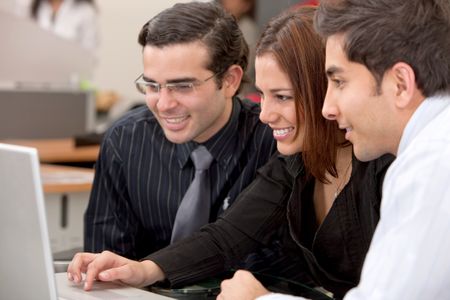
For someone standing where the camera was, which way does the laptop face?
facing away from the viewer and to the right of the viewer

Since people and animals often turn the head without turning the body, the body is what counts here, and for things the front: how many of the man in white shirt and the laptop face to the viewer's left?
1

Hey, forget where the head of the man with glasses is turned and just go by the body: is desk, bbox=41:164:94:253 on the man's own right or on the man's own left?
on the man's own right

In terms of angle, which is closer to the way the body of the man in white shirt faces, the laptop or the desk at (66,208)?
the laptop

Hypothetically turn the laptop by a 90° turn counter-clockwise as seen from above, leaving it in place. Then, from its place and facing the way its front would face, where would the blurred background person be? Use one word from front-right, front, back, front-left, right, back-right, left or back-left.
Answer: front-right

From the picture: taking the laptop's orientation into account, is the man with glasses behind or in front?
in front

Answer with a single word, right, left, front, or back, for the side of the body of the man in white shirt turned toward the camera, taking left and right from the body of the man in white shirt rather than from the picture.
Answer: left

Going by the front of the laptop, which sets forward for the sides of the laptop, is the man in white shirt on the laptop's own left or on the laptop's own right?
on the laptop's own right

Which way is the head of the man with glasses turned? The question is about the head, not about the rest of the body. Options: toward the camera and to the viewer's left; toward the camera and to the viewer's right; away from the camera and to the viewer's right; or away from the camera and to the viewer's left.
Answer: toward the camera and to the viewer's left

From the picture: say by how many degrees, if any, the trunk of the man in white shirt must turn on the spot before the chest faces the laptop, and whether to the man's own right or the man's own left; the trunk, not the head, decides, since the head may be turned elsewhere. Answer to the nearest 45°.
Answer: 0° — they already face it

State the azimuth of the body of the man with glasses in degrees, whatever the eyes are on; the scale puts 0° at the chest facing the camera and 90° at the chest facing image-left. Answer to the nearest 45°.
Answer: approximately 45°

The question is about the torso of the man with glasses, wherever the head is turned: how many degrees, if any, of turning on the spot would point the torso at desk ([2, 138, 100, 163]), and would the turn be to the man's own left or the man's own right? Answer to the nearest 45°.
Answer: approximately 135° to the man's own right

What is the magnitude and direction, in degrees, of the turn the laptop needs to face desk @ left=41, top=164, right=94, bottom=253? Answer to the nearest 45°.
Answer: approximately 45° to its left

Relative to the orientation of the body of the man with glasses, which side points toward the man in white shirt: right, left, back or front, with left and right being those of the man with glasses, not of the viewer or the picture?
left

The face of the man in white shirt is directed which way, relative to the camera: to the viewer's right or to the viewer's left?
to the viewer's left

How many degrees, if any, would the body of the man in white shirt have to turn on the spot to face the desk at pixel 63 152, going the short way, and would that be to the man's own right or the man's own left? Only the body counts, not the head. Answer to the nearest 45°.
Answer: approximately 45° to the man's own right
